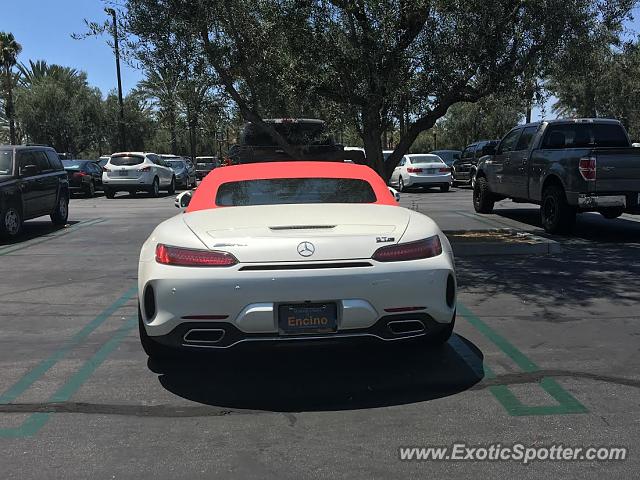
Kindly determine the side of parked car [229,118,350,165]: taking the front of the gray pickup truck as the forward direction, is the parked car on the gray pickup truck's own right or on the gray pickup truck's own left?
on the gray pickup truck's own left

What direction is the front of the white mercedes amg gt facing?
away from the camera

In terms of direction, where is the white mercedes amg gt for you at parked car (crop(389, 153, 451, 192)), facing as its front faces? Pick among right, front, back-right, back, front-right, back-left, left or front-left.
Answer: back-left

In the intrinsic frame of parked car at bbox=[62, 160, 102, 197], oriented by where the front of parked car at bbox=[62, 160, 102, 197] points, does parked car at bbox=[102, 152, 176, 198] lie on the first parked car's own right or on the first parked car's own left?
on the first parked car's own right

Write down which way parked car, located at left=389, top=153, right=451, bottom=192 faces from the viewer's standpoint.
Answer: facing away from the viewer and to the left of the viewer

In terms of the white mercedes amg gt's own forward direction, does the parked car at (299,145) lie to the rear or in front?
in front

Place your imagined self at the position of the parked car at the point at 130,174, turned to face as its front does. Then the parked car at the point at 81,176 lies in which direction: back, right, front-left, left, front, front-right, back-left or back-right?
left

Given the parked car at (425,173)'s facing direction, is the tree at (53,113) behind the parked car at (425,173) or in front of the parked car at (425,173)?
in front

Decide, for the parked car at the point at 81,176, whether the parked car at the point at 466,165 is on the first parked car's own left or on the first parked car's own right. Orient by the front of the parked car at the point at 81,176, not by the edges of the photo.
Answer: on the first parked car's own right

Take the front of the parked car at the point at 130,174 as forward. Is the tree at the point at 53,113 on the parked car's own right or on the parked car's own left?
on the parked car's own left
